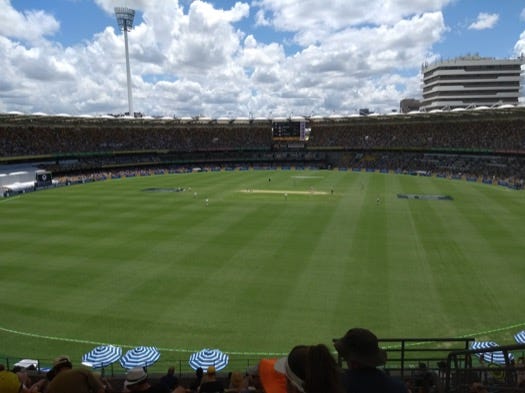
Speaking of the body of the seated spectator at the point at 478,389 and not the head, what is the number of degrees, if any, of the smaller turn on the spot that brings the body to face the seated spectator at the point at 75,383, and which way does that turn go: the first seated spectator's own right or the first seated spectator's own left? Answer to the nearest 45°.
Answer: approximately 135° to the first seated spectator's own left

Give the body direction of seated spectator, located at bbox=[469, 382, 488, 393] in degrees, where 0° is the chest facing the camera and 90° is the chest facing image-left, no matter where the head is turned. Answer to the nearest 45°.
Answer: approximately 180°

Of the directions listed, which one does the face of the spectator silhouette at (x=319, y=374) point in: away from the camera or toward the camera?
away from the camera

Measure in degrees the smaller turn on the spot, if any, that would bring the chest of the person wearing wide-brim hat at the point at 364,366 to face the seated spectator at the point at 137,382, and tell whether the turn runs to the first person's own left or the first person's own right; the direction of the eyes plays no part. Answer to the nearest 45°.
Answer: approximately 45° to the first person's own left

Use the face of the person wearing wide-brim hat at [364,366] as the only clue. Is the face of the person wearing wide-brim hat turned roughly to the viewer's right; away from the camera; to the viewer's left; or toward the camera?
away from the camera

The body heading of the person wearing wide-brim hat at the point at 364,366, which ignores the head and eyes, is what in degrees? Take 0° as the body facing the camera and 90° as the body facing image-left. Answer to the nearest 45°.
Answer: approximately 135°

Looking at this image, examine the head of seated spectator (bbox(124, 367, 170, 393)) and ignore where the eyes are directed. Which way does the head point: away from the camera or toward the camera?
away from the camera

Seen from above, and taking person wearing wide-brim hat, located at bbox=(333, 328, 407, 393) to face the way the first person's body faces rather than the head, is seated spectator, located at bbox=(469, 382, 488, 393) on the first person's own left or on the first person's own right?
on the first person's own right
